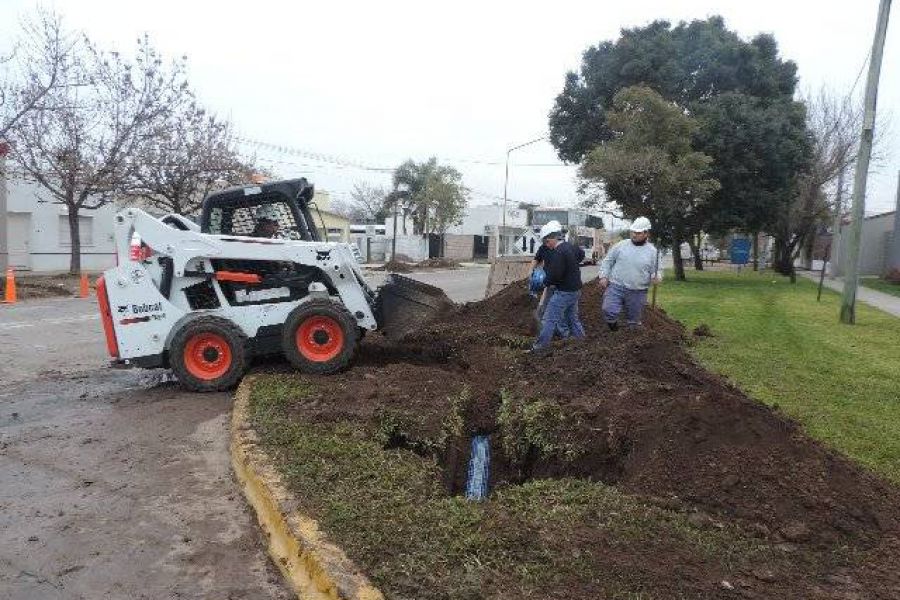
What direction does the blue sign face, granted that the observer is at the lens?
facing the viewer

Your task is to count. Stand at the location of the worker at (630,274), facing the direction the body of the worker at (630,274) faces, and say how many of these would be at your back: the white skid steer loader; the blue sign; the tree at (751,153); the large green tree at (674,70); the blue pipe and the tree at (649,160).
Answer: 4

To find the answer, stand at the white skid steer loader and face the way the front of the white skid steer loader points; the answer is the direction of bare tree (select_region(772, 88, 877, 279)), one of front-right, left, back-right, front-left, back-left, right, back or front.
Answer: front-left

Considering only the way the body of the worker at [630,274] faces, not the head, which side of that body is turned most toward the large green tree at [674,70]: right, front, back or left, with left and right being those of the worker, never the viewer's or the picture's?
back

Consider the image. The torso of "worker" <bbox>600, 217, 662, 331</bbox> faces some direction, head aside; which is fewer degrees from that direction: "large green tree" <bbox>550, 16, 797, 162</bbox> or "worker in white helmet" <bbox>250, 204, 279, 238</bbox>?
the worker in white helmet

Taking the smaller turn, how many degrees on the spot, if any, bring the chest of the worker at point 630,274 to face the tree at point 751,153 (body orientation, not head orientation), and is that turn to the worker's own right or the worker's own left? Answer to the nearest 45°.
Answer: approximately 180°

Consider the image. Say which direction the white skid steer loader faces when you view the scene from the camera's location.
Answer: facing to the right of the viewer

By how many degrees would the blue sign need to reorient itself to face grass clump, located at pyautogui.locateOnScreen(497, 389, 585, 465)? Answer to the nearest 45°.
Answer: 0° — it already faces it

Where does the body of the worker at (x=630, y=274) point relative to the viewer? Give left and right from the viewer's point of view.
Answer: facing the viewer

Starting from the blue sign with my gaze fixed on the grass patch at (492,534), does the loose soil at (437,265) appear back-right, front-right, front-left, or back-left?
front-right
